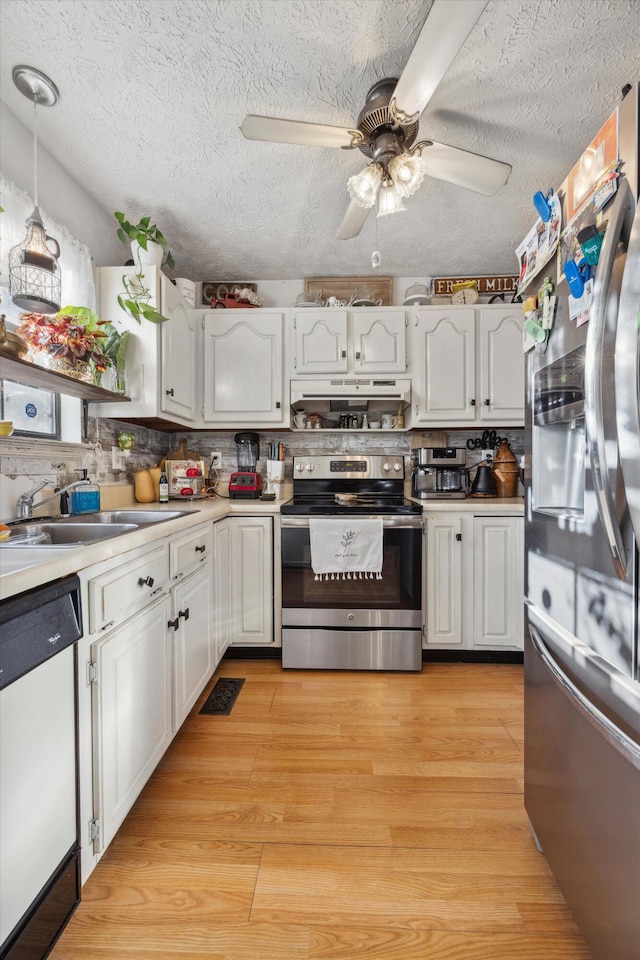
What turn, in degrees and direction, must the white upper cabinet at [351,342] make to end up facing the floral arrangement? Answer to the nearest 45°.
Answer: approximately 45° to its right

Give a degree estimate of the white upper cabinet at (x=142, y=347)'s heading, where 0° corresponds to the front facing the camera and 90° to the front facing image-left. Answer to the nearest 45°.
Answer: approximately 270°

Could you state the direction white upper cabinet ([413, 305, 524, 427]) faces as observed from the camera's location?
facing the viewer

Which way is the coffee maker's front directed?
toward the camera

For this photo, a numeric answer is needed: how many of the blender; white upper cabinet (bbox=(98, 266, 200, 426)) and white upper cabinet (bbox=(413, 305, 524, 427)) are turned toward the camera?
2

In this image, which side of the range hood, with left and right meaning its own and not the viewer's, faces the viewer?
front

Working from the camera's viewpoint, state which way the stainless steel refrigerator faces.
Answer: facing the viewer and to the left of the viewer

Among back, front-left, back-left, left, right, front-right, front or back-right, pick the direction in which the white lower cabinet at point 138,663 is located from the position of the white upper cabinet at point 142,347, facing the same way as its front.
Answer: right
